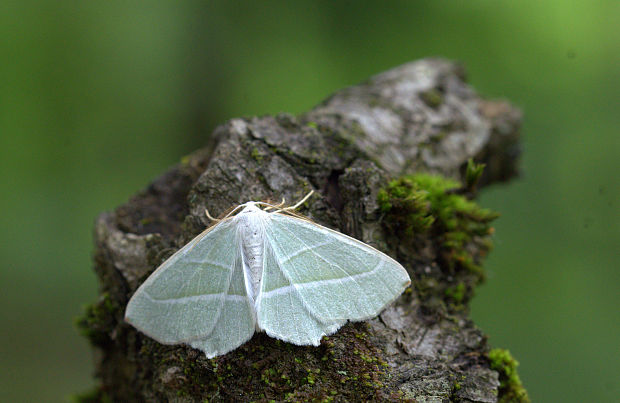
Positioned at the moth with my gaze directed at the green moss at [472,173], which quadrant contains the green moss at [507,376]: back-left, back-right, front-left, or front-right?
front-right

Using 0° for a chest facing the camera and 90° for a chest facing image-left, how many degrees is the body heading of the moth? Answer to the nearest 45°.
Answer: approximately 180°

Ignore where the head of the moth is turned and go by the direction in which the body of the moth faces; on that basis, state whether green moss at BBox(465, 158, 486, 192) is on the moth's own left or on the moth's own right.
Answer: on the moth's own right

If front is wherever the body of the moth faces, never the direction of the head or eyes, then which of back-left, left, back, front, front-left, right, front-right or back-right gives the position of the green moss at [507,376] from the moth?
right

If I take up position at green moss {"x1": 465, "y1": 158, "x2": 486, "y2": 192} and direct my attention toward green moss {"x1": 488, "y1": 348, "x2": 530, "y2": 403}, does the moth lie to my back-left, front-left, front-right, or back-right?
front-right

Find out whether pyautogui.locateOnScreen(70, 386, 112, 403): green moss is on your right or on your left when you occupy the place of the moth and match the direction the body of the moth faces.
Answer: on your left

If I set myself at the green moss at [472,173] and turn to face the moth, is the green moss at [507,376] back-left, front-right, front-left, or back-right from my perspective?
front-left
